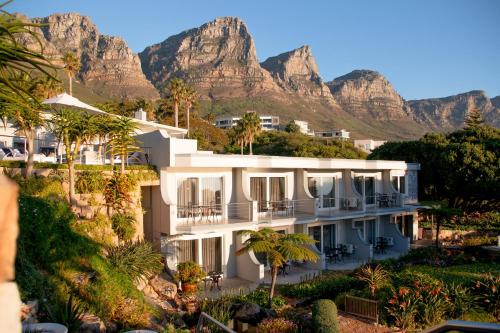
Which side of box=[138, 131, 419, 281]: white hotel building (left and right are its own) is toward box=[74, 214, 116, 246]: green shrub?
right

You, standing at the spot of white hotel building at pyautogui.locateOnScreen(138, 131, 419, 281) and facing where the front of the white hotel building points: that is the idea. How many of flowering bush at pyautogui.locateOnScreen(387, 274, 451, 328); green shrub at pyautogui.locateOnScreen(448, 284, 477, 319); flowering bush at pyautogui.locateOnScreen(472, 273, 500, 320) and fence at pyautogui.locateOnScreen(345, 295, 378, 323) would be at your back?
0

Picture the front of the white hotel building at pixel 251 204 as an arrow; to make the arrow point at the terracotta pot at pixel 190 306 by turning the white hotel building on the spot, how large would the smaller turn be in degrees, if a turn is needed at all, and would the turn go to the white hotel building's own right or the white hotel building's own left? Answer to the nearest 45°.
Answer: approximately 45° to the white hotel building's own right

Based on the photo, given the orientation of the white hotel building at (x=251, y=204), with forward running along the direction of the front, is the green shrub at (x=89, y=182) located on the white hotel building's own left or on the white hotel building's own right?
on the white hotel building's own right

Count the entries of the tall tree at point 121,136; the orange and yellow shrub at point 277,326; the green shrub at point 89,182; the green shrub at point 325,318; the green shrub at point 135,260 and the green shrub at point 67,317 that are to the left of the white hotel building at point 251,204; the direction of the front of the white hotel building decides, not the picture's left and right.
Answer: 0

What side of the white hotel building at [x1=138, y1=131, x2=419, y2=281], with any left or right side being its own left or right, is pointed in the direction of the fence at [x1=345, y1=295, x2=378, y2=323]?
front

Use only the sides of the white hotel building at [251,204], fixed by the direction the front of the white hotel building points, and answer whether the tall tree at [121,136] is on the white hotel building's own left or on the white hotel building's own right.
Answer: on the white hotel building's own right

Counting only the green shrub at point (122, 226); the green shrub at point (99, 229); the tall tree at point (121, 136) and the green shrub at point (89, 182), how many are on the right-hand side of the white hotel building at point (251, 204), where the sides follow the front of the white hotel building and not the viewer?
4

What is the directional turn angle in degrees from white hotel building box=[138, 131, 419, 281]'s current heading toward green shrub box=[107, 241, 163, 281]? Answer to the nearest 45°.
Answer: approximately 90° to its right

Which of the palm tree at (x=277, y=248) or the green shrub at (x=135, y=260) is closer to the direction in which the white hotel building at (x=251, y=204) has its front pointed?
the palm tree

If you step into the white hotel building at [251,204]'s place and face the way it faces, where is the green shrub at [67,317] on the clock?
The green shrub is roughly at 2 o'clock from the white hotel building.

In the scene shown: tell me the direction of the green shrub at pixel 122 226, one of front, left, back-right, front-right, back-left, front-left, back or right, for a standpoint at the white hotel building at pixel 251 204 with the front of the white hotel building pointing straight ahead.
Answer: right

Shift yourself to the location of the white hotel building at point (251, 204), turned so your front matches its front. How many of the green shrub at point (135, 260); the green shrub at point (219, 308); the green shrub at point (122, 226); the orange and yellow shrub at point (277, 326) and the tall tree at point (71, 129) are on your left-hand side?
0

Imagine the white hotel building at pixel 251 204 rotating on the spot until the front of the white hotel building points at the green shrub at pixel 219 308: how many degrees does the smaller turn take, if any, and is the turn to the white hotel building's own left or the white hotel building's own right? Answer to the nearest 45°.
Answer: approximately 45° to the white hotel building's own right

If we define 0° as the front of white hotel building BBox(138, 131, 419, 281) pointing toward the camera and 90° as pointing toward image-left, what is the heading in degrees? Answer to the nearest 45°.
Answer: approximately 315°

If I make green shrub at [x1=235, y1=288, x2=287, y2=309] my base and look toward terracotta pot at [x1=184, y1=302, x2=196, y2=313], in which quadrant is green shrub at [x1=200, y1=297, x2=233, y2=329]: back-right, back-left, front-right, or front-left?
front-left

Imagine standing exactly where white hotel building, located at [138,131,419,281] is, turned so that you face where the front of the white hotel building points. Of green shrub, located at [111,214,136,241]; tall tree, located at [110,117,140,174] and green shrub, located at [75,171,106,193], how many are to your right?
3

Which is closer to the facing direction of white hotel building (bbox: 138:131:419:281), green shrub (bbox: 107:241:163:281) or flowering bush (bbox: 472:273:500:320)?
the flowering bush

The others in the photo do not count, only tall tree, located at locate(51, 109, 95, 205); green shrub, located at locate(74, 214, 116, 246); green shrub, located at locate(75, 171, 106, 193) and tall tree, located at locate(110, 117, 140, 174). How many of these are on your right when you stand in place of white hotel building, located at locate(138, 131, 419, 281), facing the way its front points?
4
